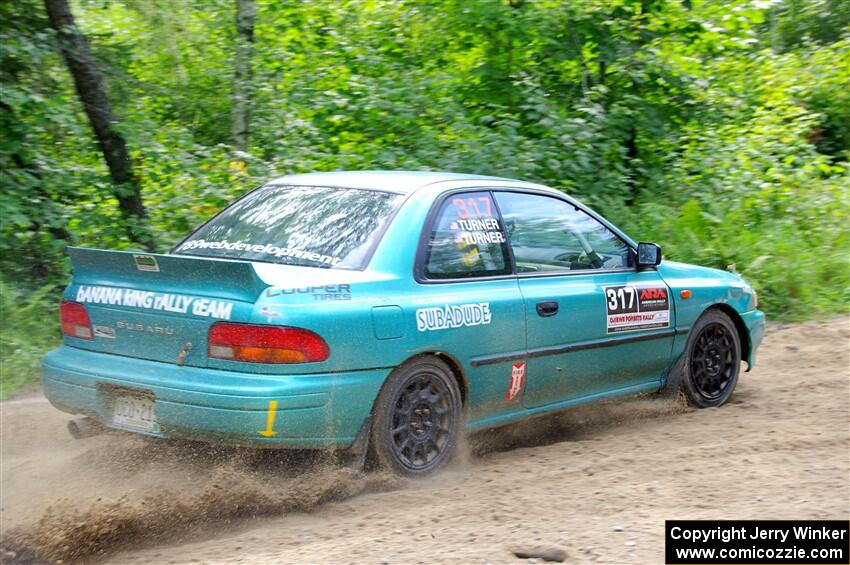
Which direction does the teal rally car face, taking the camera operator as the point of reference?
facing away from the viewer and to the right of the viewer

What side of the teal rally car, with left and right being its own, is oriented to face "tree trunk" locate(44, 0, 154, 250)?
left

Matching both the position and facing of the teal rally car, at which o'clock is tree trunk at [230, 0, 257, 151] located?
The tree trunk is roughly at 10 o'clock from the teal rally car.
